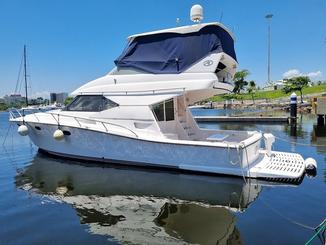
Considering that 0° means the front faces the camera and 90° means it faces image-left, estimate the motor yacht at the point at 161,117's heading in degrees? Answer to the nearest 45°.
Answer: approximately 135°
